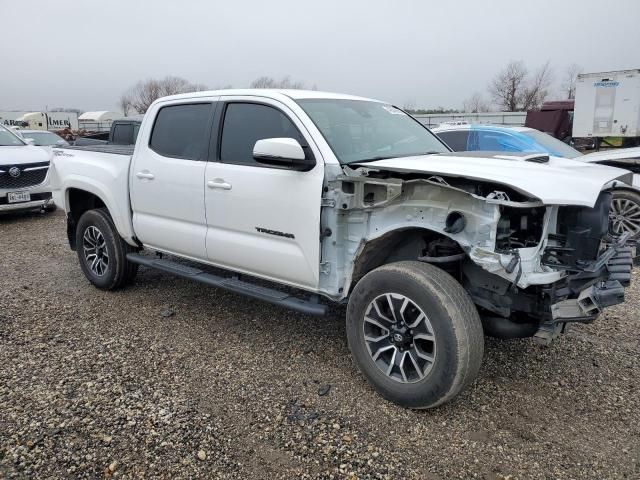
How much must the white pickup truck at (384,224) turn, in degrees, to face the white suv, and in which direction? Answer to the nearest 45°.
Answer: approximately 180°

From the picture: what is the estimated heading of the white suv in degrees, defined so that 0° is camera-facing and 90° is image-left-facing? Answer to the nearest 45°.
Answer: approximately 315°

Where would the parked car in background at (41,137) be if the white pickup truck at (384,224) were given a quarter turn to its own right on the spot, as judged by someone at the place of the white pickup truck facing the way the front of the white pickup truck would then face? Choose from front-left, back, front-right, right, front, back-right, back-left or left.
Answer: right

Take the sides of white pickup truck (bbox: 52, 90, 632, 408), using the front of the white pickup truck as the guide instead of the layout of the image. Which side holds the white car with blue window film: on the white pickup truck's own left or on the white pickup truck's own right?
on the white pickup truck's own left

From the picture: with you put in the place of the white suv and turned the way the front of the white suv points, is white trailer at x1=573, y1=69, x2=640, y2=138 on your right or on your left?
on your left

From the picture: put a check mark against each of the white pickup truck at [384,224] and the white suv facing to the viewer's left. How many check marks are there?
0

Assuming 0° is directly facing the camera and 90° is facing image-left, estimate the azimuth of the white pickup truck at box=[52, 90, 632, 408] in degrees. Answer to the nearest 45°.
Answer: approximately 315°

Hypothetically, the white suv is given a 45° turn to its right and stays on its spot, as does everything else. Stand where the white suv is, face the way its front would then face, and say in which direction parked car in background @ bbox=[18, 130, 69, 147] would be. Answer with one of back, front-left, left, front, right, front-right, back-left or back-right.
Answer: back

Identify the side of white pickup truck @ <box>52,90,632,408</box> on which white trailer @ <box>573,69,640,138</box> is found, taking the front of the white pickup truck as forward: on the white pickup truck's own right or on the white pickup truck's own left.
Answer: on the white pickup truck's own left
